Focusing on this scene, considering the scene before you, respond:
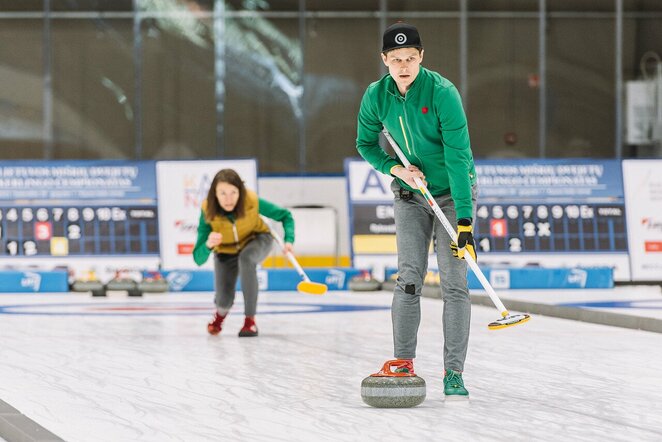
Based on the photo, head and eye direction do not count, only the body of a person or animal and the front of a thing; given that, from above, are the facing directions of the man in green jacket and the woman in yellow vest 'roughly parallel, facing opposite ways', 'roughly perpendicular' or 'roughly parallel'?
roughly parallel

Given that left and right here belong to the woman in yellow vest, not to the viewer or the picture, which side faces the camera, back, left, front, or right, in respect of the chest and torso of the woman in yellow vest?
front

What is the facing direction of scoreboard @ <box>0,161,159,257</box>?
toward the camera

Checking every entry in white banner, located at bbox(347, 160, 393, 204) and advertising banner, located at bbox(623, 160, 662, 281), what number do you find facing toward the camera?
2

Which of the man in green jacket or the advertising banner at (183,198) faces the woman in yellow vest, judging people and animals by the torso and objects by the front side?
the advertising banner

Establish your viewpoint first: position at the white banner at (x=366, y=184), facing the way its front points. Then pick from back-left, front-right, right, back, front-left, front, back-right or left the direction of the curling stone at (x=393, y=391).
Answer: front

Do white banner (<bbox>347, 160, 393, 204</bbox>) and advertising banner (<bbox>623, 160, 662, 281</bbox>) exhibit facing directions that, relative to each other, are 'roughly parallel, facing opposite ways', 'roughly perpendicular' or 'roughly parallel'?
roughly parallel

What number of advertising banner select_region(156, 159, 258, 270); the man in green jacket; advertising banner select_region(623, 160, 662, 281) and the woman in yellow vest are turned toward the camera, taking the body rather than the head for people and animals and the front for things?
4

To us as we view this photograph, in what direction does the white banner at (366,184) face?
facing the viewer

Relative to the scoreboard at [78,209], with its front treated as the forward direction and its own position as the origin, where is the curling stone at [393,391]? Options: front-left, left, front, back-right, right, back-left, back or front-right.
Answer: front

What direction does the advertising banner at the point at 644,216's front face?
toward the camera
